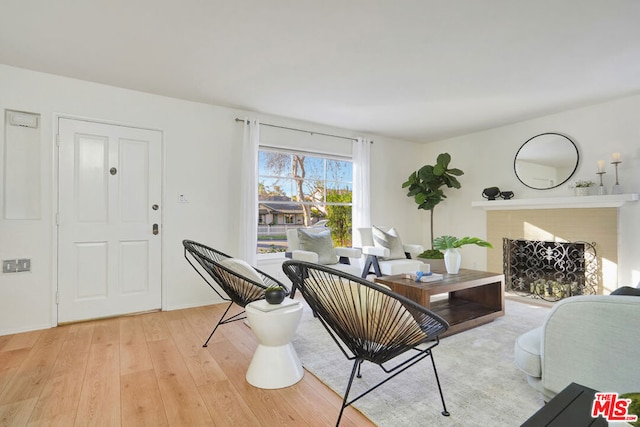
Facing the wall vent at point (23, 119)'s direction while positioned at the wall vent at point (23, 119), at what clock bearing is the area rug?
The area rug is roughly at 11 o'clock from the wall vent.

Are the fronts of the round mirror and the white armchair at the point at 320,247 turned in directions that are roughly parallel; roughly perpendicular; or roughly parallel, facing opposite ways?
roughly perpendicular

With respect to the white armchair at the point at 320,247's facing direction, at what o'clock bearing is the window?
The window is roughly at 7 o'clock from the white armchair.

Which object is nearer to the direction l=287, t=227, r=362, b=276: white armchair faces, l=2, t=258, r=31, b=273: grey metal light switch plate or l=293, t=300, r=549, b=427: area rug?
the area rug

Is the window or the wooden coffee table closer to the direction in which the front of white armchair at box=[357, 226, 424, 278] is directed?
the wooden coffee table

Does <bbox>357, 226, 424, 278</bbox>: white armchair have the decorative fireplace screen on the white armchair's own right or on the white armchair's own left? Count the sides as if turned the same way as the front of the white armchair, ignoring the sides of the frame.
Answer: on the white armchair's own left

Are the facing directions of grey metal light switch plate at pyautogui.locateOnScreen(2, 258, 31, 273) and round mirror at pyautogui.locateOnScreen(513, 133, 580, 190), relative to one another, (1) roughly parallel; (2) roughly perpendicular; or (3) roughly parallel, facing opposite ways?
roughly perpendicular

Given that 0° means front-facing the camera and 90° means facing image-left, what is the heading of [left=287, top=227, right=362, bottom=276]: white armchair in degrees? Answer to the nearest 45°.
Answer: approximately 315°
